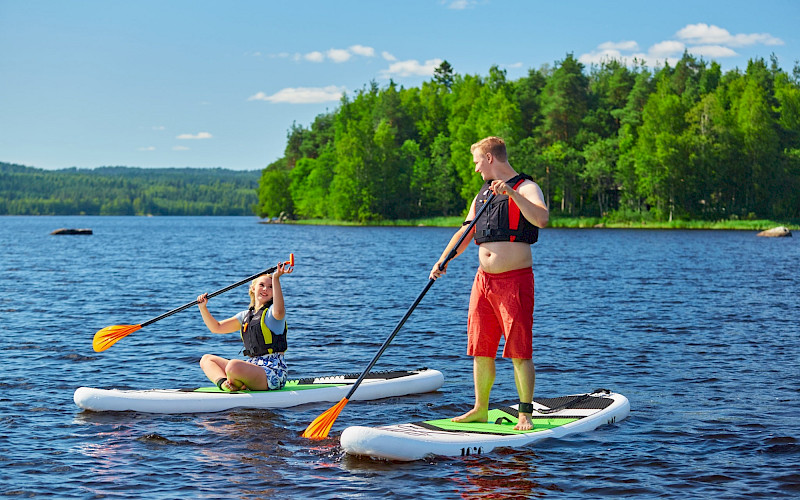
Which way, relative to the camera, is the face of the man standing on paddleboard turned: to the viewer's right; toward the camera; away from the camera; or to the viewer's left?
to the viewer's left

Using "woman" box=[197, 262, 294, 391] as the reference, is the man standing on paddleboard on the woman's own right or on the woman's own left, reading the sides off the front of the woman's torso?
on the woman's own left

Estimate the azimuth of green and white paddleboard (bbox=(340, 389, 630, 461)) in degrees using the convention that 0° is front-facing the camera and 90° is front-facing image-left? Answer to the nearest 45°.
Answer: approximately 45°

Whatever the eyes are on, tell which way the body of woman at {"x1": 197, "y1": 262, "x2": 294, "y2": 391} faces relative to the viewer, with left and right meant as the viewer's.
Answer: facing the viewer and to the left of the viewer

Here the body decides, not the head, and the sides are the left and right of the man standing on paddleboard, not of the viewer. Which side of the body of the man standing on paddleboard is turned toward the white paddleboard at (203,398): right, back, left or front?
right

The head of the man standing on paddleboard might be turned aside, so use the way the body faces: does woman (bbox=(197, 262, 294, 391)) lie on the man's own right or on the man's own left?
on the man's own right

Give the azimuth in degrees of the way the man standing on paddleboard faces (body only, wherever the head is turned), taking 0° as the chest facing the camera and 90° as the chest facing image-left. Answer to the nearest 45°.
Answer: approximately 45°

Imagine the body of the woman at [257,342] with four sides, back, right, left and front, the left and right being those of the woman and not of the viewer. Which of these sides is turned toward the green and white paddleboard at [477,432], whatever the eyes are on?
left

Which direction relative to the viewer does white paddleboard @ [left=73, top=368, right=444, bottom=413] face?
to the viewer's left

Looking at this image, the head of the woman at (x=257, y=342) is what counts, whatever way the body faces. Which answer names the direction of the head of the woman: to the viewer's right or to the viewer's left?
to the viewer's right
